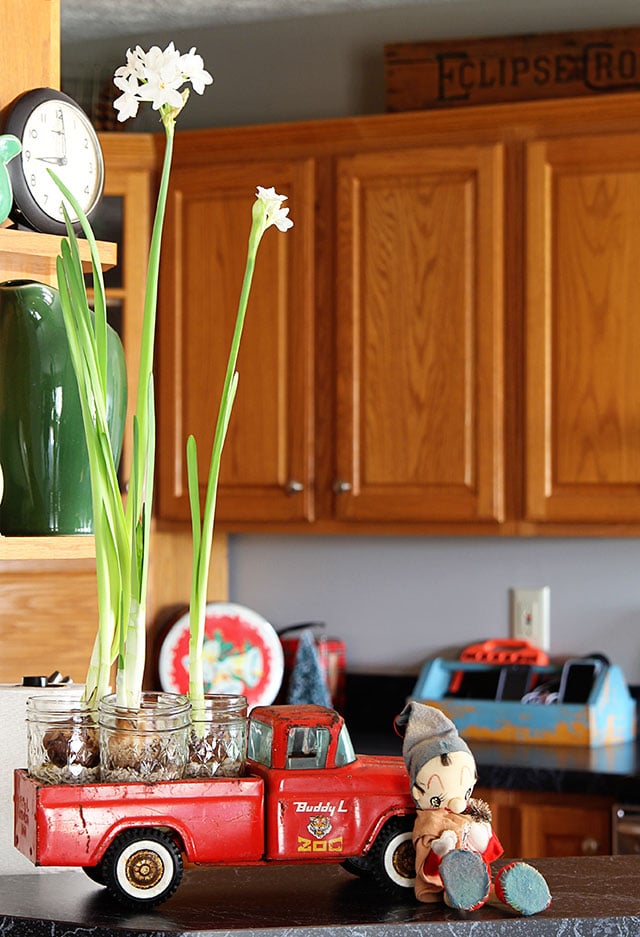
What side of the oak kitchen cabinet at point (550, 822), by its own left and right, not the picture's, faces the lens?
front

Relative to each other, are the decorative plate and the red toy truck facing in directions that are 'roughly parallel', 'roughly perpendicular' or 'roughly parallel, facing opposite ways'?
roughly perpendicular

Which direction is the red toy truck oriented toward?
to the viewer's right

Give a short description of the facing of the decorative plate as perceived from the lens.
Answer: facing the viewer

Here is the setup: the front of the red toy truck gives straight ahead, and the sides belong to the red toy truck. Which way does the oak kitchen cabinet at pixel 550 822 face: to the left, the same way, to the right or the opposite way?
to the right

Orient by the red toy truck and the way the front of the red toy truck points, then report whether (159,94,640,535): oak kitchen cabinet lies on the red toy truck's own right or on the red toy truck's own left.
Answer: on the red toy truck's own left

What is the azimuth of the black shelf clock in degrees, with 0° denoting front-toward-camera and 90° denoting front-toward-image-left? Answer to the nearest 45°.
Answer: approximately 315°

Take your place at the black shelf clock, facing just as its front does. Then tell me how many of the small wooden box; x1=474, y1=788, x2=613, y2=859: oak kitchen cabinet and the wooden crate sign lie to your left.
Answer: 3

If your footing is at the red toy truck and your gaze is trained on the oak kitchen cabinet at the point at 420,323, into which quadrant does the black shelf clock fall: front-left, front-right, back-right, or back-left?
front-left

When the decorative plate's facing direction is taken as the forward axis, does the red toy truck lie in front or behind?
in front

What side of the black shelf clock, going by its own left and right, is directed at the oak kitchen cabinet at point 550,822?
left

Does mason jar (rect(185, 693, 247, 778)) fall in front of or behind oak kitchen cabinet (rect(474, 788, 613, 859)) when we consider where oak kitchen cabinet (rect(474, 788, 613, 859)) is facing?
in front
